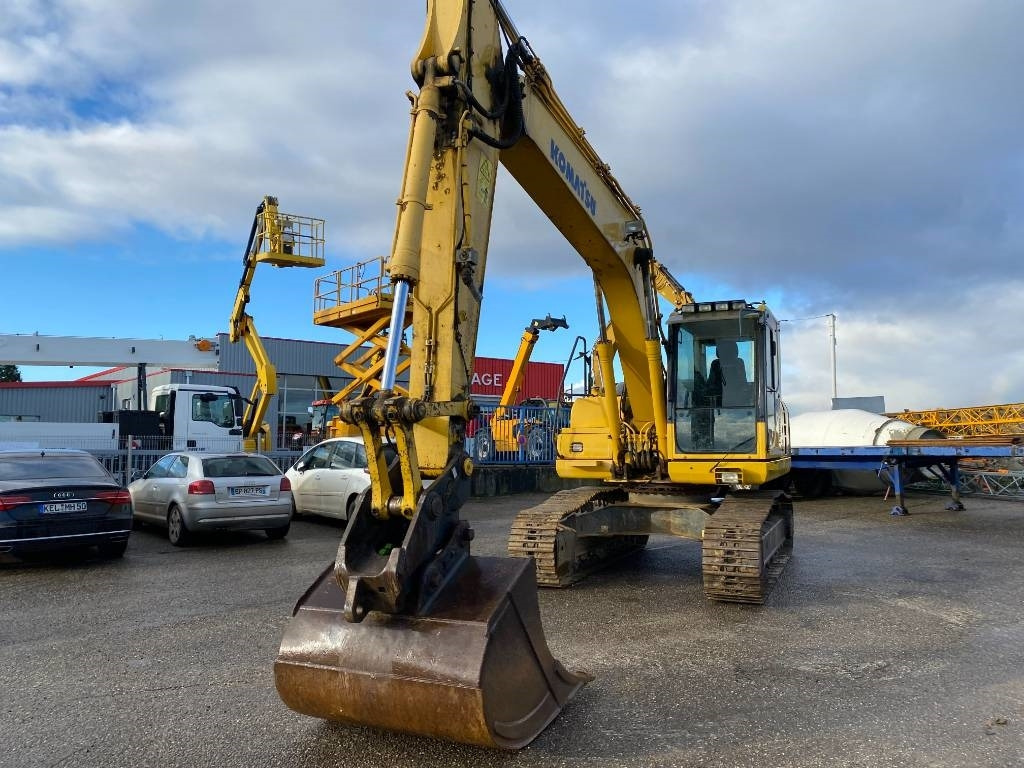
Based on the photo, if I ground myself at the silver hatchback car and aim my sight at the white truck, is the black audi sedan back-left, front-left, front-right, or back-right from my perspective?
back-left

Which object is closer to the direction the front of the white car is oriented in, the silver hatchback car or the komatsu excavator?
the silver hatchback car

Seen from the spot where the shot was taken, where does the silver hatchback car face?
facing away from the viewer and to the left of the viewer

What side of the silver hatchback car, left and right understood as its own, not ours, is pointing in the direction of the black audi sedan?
left

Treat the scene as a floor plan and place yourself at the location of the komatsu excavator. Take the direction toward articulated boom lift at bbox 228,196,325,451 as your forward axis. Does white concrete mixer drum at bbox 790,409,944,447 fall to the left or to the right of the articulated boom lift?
right

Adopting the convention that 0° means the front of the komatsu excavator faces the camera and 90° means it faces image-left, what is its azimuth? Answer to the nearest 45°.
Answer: approximately 45°

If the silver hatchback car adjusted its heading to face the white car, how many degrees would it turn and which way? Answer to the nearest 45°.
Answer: approximately 90° to its right

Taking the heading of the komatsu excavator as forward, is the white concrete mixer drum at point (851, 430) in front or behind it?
behind
